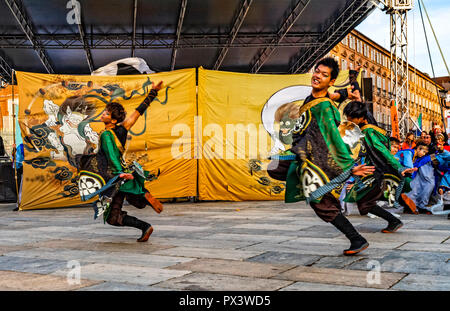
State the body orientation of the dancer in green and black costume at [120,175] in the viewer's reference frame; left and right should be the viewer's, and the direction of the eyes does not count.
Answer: facing to the left of the viewer

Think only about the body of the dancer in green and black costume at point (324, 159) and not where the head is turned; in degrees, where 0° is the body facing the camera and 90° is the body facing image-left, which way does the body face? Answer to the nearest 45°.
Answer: approximately 45°

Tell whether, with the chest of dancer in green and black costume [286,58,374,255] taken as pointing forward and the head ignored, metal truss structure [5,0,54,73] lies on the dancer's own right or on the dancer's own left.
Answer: on the dancer's own right

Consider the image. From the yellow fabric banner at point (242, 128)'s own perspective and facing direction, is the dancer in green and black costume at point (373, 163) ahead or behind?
ahead

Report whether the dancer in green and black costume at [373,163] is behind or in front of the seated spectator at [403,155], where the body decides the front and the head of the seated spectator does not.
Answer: in front

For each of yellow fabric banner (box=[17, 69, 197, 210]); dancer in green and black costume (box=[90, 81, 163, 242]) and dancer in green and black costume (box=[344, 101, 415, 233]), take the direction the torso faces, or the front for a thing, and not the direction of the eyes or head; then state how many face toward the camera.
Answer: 1

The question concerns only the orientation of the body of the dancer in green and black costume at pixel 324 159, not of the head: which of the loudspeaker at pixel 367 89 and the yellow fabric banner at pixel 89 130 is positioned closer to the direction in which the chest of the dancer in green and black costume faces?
the yellow fabric banner

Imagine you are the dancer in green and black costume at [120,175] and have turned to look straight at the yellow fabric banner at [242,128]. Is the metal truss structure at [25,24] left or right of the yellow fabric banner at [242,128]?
left

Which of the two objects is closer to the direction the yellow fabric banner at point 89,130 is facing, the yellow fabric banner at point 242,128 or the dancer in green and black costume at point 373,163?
the dancer in green and black costume

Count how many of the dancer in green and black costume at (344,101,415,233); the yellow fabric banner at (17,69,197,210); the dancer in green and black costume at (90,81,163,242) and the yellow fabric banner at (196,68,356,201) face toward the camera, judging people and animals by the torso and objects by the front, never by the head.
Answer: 2
